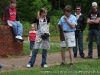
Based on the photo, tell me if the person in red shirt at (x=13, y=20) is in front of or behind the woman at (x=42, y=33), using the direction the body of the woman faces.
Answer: behind

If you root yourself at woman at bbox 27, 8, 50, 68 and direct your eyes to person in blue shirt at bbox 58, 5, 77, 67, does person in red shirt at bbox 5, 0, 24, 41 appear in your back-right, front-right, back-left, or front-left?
back-left

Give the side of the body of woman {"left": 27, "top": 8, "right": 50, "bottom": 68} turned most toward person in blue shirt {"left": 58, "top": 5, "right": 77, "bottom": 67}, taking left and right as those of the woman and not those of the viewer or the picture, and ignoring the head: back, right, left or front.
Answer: left

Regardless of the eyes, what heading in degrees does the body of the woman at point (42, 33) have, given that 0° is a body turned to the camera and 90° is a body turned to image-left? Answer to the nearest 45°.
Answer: approximately 0°

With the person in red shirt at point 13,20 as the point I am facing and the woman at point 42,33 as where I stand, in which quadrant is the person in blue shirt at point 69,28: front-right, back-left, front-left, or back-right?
back-right
